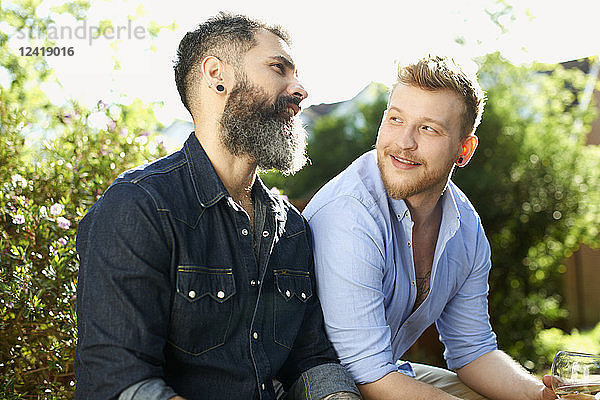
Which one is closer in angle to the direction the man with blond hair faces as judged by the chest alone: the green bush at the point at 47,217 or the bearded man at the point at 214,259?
the bearded man

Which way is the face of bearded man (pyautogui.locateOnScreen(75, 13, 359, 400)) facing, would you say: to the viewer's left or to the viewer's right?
to the viewer's right

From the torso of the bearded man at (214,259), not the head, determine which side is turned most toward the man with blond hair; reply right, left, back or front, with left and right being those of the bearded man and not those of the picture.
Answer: left

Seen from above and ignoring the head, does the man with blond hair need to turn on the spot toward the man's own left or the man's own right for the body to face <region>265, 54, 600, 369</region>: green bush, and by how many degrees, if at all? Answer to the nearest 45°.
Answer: approximately 135° to the man's own left

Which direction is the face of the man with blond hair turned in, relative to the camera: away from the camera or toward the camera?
toward the camera

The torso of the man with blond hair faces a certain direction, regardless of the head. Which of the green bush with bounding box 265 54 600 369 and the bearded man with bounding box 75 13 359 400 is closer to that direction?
the bearded man

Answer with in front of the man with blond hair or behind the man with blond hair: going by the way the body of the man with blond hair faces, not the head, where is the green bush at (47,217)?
behind

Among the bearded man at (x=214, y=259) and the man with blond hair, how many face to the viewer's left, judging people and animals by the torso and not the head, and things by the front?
0

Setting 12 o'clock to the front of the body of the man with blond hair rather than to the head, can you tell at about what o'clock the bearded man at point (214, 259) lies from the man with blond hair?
The bearded man is roughly at 3 o'clock from the man with blond hair.

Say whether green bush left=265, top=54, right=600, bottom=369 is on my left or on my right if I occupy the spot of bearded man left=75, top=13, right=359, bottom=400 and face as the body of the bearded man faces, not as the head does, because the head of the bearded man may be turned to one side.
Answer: on my left

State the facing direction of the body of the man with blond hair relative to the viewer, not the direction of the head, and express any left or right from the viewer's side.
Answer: facing the viewer and to the right of the viewer

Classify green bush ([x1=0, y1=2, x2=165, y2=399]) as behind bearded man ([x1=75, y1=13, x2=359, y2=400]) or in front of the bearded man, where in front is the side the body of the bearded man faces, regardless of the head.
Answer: behind

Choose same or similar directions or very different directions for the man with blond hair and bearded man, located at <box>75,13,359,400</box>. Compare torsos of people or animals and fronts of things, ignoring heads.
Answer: same or similar directions
